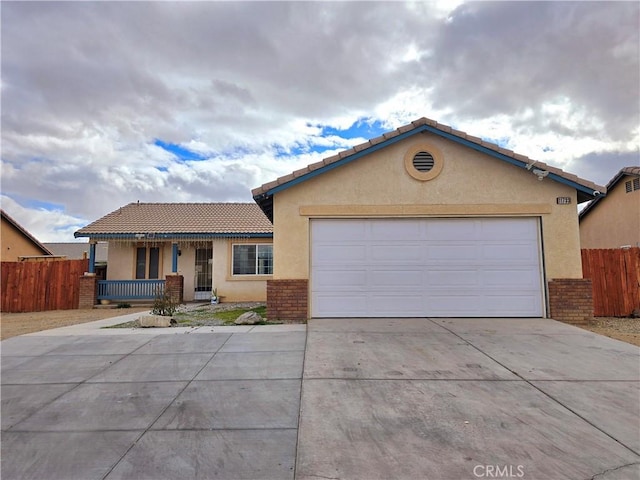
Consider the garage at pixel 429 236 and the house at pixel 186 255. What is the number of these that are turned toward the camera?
2

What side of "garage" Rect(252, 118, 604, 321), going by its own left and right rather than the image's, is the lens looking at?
front

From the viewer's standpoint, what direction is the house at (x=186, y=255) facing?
toward the camera

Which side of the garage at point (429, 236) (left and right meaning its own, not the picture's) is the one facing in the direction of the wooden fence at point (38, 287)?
right

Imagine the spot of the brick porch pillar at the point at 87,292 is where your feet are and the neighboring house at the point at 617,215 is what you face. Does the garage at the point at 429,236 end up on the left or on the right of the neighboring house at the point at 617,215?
right

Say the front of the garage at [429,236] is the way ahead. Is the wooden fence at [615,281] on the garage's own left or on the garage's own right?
on the garage's own left

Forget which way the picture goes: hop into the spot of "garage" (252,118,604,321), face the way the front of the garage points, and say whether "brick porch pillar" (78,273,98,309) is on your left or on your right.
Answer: on your right

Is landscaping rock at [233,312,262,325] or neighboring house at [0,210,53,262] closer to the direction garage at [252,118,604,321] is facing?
the landscaping rock

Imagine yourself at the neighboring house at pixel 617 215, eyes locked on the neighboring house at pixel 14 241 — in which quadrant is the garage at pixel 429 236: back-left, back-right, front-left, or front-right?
front-left

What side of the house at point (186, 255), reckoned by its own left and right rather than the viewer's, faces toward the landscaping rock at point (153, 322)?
front

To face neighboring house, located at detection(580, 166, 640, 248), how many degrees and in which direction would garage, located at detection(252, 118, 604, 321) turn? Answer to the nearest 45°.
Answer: approximately 135° to its left
